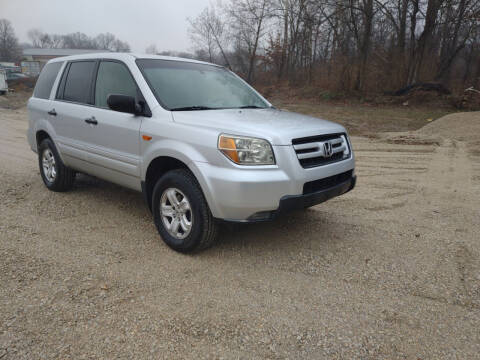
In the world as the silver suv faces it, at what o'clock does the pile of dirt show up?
The pile of dirt is roughly at 9 o'clock from the silver suv.

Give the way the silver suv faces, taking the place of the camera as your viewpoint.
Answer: facing the viewer and to the right of the viewer
